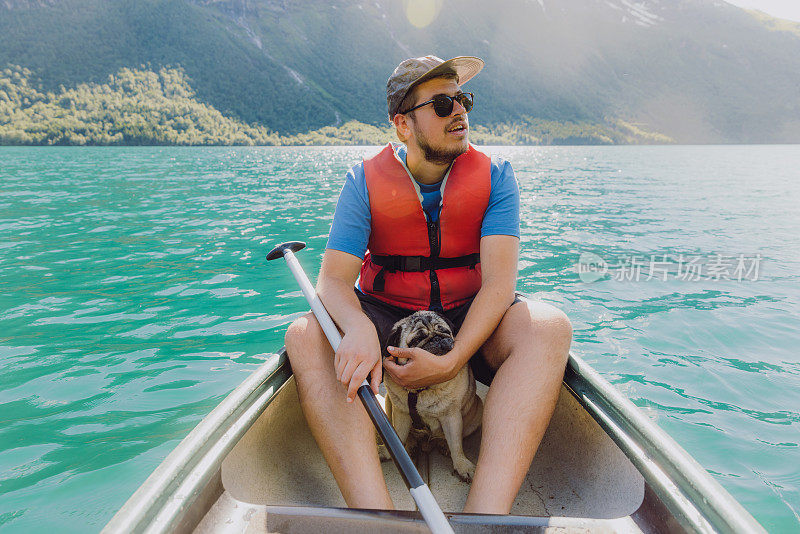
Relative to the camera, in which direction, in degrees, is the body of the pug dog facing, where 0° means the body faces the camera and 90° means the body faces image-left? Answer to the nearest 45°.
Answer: approximately 0°
